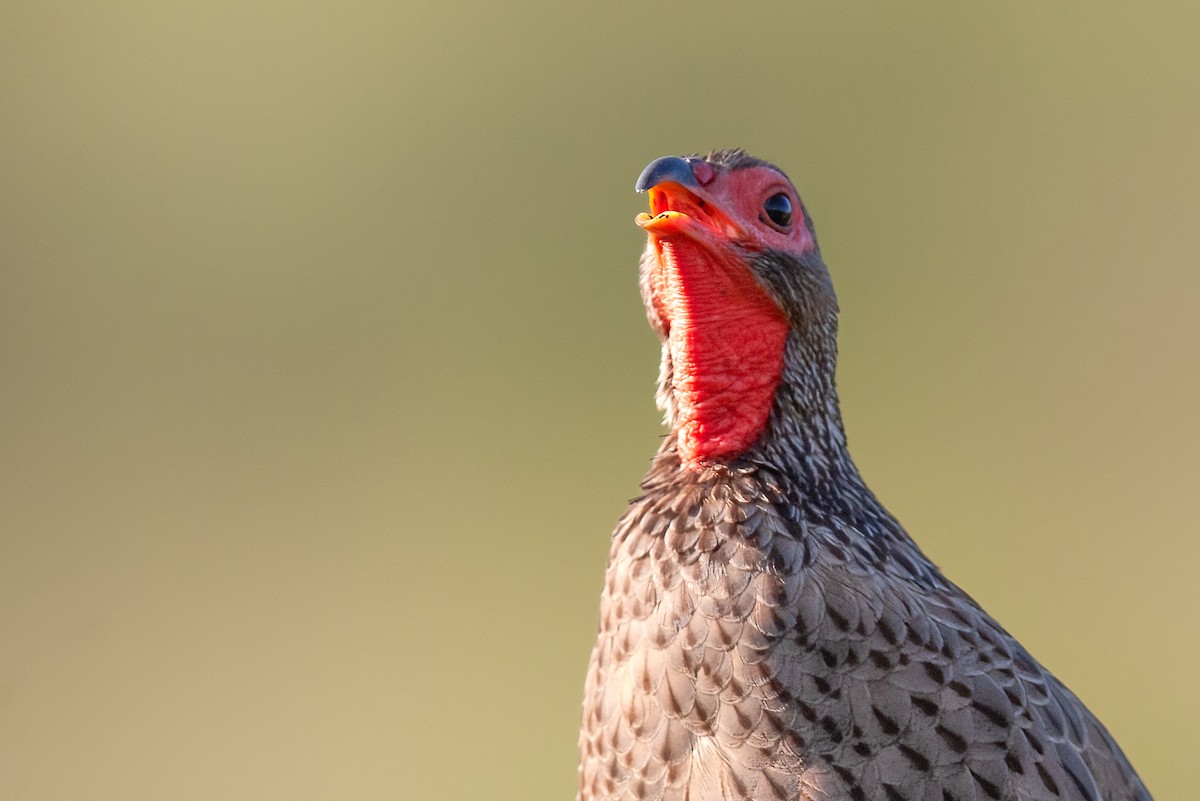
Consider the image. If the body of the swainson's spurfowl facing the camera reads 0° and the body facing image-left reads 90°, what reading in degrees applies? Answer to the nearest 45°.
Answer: approximately 45°
